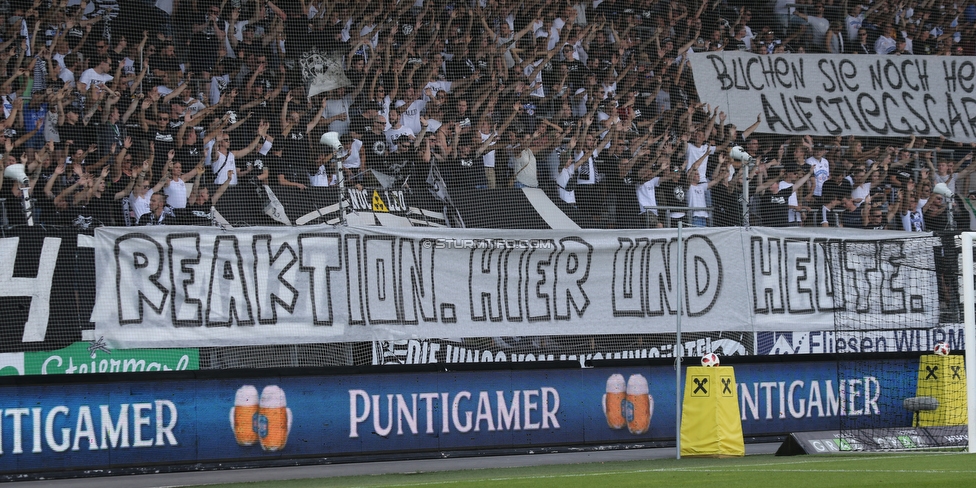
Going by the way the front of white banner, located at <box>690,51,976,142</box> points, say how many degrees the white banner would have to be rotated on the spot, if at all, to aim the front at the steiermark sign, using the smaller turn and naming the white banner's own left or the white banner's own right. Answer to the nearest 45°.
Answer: approximately 45° to the white banner's own right

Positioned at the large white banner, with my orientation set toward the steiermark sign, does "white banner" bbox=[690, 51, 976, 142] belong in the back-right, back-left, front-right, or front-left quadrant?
back-right

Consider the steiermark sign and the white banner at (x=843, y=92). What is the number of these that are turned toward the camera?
2

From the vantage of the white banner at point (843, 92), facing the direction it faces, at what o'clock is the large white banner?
The large white banner is roughly at 1 o'clock from the white banner.

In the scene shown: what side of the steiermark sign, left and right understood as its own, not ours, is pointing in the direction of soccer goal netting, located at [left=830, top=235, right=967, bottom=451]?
left

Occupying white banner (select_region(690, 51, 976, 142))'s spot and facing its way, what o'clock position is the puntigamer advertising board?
The puntigamer advertising board is roughly at 1 o'clock from the white banner.

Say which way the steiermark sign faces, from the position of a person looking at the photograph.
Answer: facing the viewer

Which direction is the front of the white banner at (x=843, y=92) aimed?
toward the camera

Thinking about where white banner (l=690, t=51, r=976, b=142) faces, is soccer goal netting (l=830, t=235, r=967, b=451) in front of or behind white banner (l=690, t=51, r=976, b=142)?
in front
